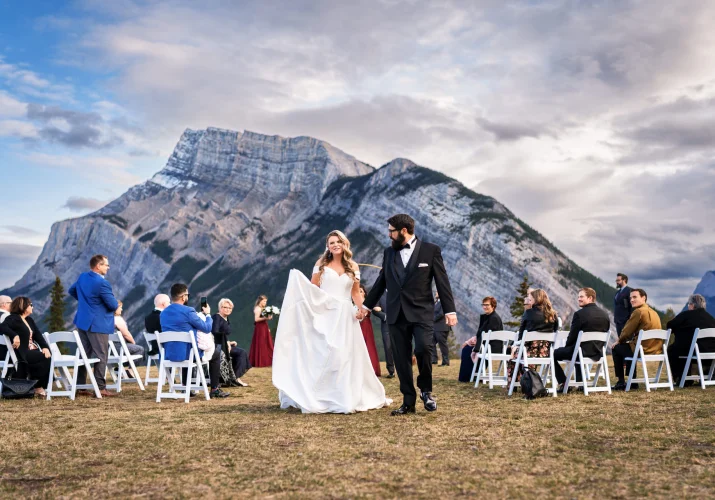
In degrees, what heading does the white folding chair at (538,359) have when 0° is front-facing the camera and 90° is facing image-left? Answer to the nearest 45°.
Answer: approximately 135°

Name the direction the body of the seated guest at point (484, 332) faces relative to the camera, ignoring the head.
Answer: to the viewer's left

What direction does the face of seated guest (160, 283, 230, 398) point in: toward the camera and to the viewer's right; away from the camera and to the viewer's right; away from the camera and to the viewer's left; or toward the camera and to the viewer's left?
away from the camera and to the viewer's right

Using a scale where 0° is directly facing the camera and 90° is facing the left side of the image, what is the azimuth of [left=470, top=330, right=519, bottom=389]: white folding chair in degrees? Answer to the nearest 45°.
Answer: approximately 135°

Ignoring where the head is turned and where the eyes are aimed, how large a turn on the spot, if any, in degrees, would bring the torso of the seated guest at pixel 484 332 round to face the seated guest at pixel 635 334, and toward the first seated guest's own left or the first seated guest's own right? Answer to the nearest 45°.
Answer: approximately 135° to the first seated guest's own left
